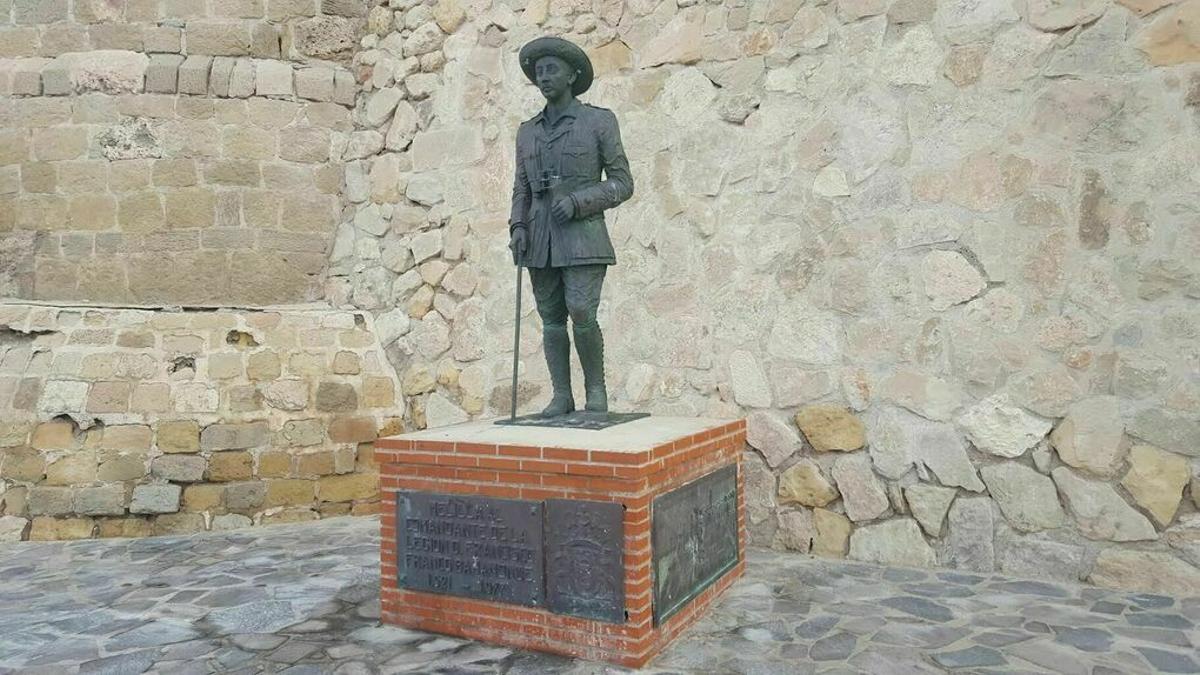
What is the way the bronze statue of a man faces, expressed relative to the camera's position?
facing the viewer and to the left of the viewer
